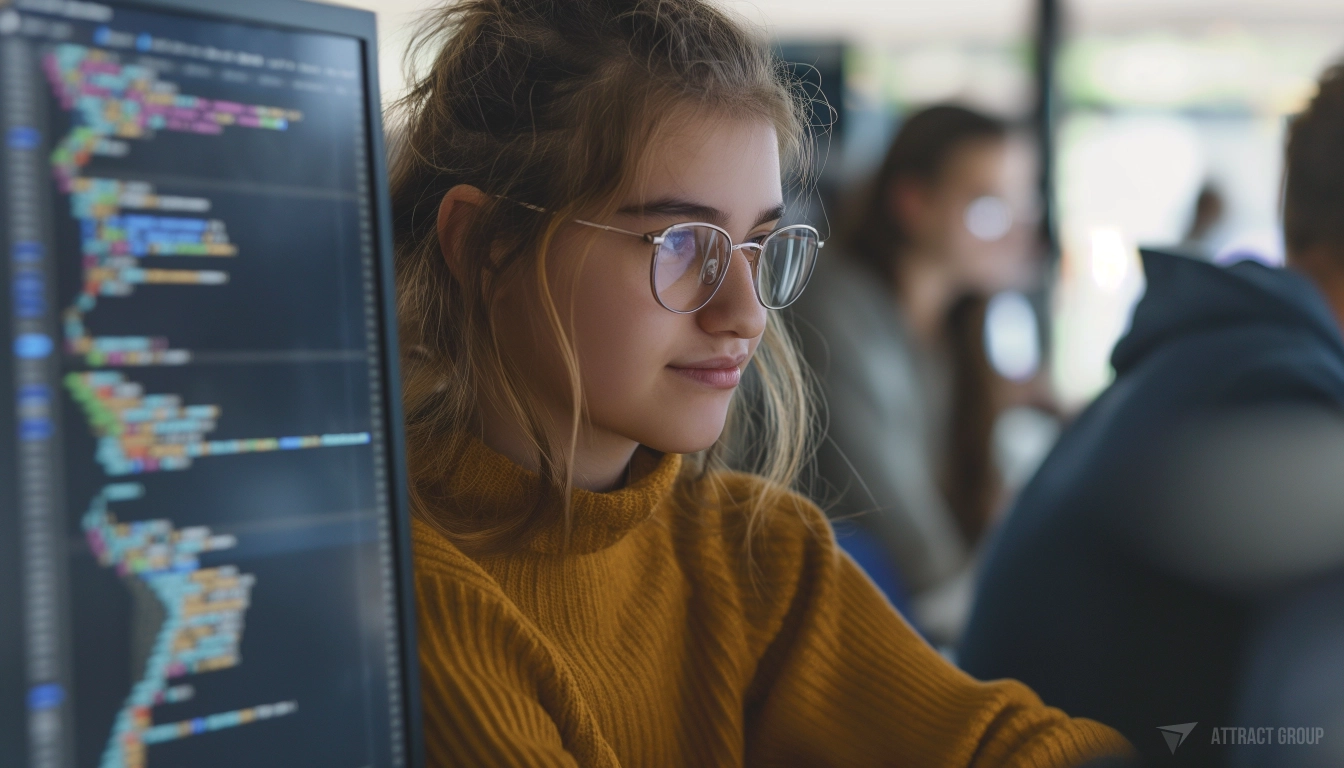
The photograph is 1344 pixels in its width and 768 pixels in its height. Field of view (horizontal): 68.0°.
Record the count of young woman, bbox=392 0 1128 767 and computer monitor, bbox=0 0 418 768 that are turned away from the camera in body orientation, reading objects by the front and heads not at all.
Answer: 0

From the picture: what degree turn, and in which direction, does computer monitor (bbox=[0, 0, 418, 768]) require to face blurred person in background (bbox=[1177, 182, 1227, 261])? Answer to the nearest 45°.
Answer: approximately 90° to its left

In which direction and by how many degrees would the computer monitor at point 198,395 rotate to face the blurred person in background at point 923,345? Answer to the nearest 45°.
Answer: approximately 90° to its left

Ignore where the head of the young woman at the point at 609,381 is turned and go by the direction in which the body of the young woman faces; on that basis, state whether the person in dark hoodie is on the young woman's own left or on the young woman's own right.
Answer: on the young woman's own left

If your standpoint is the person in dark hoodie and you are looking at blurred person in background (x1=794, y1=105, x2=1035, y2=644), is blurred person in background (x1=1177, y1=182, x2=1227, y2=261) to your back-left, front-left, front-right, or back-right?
front-right

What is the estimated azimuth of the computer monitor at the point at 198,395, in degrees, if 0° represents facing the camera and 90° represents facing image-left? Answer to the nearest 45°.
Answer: approximately 315°

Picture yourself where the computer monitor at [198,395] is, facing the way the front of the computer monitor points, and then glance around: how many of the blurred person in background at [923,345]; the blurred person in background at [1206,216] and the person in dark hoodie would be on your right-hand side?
0

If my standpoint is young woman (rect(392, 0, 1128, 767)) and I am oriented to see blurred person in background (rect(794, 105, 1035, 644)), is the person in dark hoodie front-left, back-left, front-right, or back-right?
front-right
